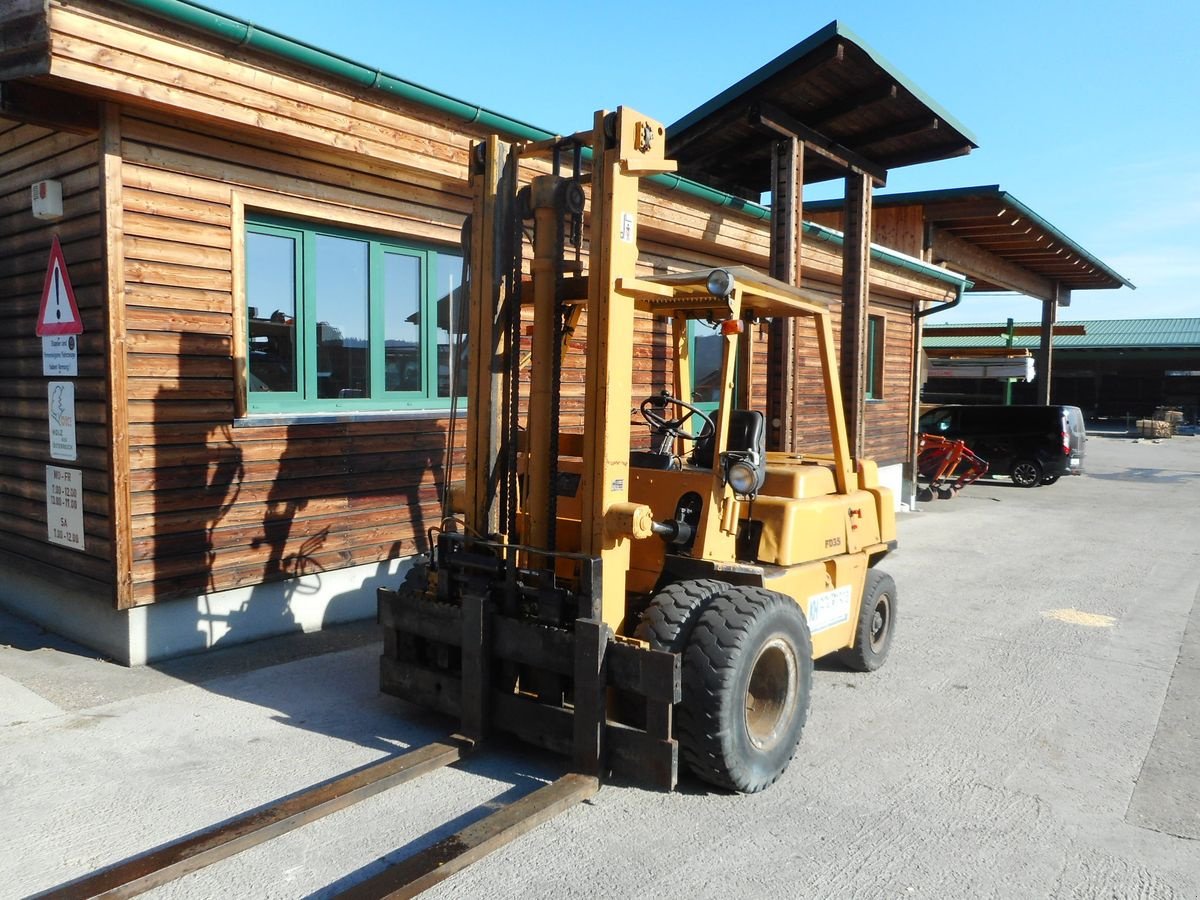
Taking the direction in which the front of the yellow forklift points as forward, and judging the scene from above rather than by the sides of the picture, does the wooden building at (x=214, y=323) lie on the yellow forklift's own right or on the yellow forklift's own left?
on the yellow forklift's own right

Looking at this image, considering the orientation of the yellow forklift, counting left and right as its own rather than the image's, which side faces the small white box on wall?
right

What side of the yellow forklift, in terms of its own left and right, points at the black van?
back

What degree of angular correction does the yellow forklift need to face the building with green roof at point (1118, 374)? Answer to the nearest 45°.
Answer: approximately 180°

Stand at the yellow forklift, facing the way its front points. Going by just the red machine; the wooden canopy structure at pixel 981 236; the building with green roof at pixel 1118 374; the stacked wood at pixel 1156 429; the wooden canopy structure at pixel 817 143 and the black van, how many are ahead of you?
0

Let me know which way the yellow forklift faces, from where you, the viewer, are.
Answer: facing the viewer and to the left of the viewer

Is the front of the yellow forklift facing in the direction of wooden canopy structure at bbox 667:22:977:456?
no

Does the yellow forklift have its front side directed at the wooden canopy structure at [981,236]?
no

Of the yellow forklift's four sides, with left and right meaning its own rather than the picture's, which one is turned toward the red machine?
back

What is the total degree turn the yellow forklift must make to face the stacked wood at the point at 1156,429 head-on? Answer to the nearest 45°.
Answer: approximately 180°
